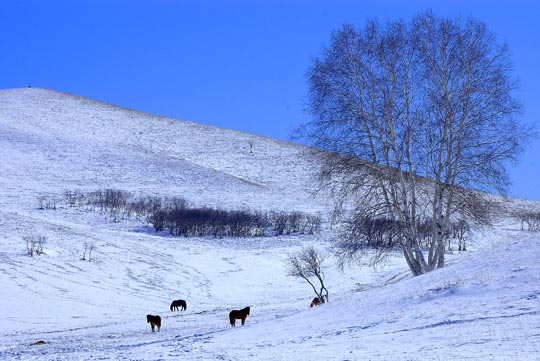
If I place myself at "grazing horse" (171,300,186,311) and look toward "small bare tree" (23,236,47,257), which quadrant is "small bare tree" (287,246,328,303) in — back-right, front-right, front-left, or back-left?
back-right

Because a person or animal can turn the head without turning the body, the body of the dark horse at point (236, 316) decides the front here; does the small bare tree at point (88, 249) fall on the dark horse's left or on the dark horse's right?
on the dark horse's left

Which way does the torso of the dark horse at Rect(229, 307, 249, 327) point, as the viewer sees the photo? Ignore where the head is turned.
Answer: to the viewer's right

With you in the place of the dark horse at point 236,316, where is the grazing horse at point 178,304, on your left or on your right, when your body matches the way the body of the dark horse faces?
on your left

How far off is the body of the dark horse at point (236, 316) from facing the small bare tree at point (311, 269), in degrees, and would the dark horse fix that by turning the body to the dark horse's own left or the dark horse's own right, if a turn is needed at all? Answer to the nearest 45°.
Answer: approximately 90° to the dark horse's own left
